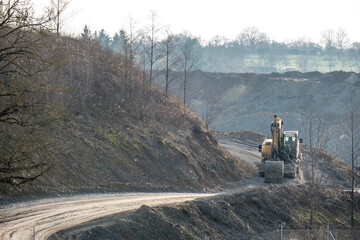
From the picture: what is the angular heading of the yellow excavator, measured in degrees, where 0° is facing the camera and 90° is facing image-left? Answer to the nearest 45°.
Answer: approximately 0°
